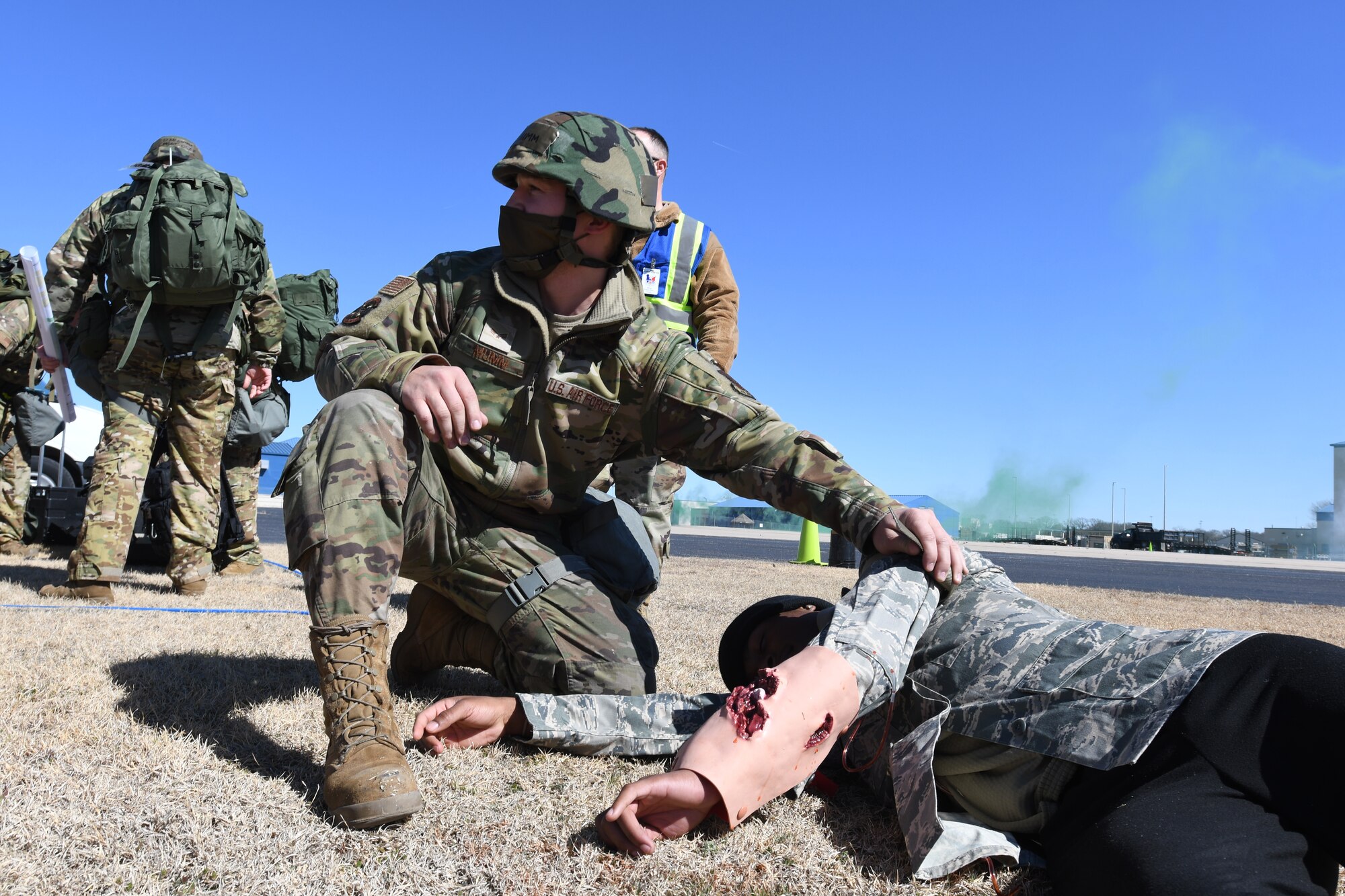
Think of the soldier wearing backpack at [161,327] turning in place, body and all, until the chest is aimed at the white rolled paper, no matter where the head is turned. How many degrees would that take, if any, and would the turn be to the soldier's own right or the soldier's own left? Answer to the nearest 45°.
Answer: approximately 45° to the soldier's own left

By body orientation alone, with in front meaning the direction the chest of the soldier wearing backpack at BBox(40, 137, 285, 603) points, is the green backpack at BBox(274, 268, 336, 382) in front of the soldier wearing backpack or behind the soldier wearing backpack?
in front

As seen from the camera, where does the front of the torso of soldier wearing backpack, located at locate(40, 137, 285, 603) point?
away from the camera

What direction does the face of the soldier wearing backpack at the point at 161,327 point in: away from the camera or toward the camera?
away from the camera
